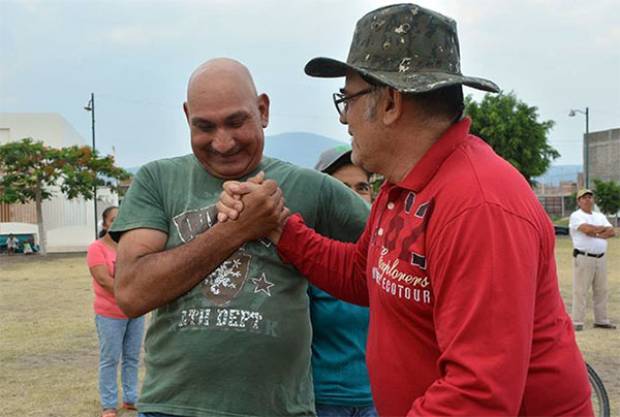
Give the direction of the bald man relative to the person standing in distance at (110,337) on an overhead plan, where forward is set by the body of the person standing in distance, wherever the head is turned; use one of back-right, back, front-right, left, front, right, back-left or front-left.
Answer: front-right

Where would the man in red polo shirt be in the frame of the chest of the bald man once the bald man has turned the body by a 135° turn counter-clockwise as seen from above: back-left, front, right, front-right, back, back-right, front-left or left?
right

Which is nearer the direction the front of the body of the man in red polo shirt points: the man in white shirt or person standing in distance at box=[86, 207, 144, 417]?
the person standing in distance

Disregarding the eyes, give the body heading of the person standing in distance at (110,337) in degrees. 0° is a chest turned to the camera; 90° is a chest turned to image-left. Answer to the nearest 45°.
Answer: approximately 315°

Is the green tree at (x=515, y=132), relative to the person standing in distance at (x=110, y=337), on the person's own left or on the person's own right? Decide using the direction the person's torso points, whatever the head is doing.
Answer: on the person's own left

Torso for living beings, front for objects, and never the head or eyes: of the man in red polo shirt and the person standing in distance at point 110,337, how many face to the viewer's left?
1

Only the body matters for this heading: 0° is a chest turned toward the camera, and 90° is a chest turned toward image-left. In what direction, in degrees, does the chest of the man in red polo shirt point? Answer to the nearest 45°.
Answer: approximately 90°

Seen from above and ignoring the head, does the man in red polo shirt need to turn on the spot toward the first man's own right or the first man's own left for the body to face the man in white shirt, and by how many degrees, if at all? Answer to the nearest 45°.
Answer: approximately 90° to the first man's own right

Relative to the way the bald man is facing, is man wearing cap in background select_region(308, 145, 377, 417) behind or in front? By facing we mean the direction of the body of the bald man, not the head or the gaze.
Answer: behind
